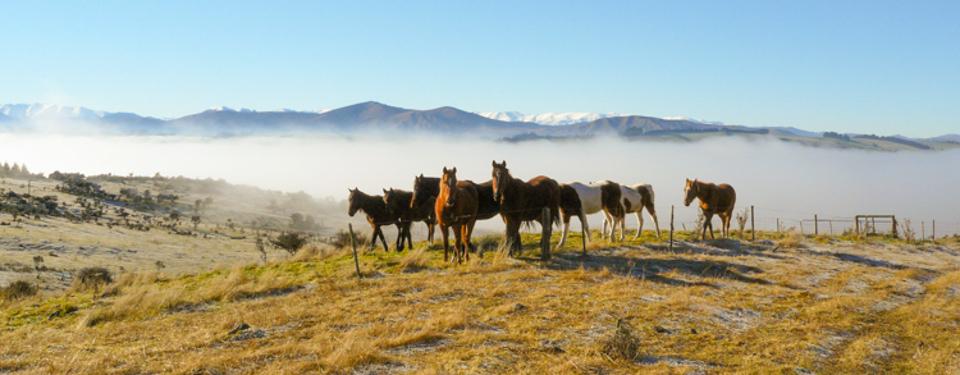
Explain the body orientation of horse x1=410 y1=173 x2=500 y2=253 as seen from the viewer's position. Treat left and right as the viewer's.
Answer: facing to the left of the viewer

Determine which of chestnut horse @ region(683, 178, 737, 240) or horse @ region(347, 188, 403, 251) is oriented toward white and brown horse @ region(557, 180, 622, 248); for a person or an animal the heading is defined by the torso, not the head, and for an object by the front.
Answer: the chestnut horse

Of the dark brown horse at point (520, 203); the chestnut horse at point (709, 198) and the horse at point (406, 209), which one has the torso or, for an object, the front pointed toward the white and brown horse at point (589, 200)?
the chestnut horse

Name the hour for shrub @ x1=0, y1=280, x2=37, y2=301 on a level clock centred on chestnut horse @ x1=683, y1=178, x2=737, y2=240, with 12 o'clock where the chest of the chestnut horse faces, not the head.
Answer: The shrub is roughly at 12 o'clock from the chestnut horse.

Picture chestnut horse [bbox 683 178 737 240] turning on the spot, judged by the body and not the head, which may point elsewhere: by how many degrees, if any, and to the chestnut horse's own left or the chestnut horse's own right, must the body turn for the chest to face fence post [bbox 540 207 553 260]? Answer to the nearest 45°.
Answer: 0° — it already faces it

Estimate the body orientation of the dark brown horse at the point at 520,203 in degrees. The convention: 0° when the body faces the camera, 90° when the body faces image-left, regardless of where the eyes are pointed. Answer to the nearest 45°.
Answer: approximately 45°

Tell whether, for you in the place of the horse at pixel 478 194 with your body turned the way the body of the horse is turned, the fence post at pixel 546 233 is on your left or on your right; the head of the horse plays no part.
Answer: on your left

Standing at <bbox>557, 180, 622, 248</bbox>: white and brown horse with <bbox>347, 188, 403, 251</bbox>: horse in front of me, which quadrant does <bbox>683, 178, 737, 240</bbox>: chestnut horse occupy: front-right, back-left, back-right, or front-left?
back-right
